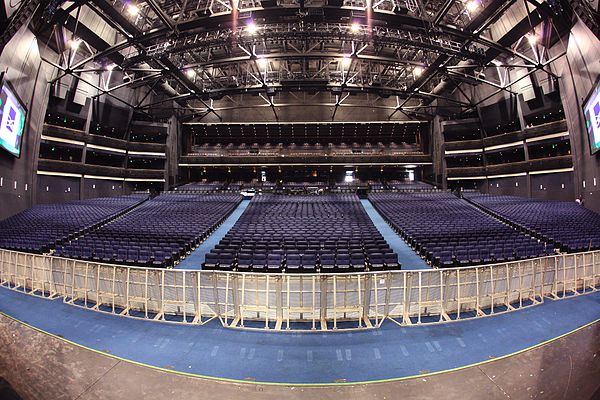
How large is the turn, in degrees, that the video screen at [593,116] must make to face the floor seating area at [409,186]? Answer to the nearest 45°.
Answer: approximately 90° to its right

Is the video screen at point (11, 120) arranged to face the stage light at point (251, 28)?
yes

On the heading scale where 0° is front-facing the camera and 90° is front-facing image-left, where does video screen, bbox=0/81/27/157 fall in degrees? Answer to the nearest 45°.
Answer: approximately 315°

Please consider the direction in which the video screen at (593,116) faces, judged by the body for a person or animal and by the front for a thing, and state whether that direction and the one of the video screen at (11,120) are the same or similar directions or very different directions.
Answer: very different directions

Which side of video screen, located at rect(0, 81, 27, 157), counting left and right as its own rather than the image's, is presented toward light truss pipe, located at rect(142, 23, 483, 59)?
front

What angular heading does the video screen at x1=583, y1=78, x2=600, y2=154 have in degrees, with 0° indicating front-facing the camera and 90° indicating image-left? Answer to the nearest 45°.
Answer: approximately 45°

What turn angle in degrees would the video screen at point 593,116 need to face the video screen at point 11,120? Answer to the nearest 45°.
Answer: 0° — it already faces it

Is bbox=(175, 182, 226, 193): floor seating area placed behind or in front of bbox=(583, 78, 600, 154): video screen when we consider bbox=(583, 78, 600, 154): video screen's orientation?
in front

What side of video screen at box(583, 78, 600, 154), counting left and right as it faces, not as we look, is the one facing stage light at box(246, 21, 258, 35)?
front

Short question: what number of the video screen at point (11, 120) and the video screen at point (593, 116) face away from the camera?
0

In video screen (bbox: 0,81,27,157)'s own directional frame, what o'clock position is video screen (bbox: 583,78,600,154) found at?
video screen (bbox: 583,78,600,154) is roughly at 12 o'clock from video screen (bbox: 0,81,27,157).

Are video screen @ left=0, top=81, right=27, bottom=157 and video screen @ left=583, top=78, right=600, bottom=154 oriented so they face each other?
yes
